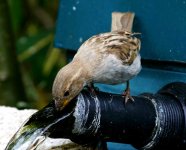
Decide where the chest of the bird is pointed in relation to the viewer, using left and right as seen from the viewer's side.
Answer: facing the viewer and to the left of the viewer
